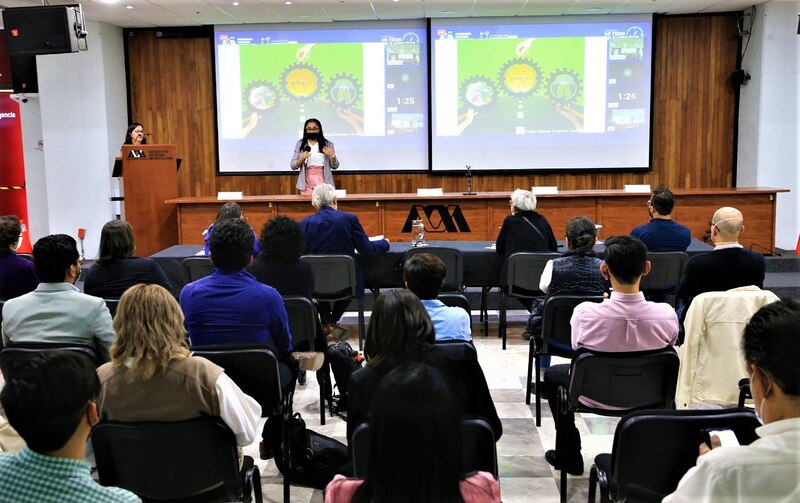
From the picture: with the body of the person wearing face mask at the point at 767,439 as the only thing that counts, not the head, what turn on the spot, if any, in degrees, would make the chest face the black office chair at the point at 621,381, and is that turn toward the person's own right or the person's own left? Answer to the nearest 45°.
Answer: approximately 45° to the person's own right

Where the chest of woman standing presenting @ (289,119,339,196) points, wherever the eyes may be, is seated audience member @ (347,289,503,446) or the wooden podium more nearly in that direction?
the seated audience member

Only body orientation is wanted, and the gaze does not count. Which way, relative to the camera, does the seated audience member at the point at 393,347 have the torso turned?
away from the camera

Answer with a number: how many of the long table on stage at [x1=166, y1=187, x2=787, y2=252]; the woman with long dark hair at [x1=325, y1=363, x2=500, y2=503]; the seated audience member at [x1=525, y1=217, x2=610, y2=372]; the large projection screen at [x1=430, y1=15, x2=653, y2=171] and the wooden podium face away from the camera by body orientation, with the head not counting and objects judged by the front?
2

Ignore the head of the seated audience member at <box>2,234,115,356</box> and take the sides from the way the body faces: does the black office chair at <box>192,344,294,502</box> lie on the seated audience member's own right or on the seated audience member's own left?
on the seated audience member's own right

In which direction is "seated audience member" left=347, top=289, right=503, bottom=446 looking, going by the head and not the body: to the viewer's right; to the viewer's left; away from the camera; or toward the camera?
away from the camera

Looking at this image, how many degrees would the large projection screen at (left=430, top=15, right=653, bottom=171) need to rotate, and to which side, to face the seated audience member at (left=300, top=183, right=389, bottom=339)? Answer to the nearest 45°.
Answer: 0° — it already faces them

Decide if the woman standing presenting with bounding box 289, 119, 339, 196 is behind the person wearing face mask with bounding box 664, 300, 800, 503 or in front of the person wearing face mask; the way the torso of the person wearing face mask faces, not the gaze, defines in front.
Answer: in front

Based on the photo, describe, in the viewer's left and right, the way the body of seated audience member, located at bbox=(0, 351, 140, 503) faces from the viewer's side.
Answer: facing away from the viewer and to the right of the viewer

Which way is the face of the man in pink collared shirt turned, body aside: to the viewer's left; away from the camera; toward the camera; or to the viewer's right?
away from the camera

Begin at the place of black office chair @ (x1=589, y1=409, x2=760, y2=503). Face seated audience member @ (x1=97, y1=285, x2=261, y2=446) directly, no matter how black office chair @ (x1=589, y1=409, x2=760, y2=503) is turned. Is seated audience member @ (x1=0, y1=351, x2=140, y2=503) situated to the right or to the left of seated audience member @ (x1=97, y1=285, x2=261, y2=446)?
left

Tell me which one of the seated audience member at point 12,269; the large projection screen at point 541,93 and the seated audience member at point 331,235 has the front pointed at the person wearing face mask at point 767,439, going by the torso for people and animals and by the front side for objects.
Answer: the large projection screen

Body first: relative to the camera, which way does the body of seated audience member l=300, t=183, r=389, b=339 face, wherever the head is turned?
away from the camera

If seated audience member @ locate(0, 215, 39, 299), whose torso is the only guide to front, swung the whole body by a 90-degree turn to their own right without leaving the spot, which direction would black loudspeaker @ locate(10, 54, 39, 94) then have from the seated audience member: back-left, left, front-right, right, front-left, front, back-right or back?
left

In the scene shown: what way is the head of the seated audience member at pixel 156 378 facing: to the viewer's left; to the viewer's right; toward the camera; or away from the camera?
away from the camera

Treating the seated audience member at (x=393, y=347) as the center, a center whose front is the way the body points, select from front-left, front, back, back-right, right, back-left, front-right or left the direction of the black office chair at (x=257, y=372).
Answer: front-left

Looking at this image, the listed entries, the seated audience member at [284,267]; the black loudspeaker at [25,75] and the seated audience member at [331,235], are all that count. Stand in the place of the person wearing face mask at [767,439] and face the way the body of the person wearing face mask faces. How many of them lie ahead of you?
3

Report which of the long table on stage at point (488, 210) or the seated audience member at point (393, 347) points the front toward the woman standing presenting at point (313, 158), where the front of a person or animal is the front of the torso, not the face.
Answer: the seated audience member
